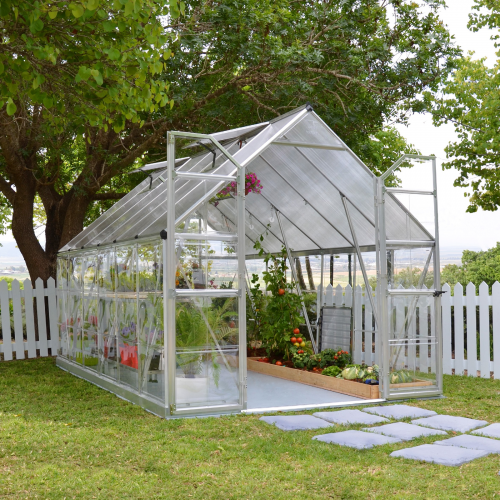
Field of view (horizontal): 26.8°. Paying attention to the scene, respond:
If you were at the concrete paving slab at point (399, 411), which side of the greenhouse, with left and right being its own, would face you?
front

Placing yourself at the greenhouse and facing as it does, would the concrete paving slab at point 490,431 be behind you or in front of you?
in front

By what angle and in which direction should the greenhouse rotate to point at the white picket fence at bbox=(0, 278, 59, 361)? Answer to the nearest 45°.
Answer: approximately 180°

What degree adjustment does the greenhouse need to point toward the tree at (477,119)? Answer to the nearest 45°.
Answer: approximately 90° to its left

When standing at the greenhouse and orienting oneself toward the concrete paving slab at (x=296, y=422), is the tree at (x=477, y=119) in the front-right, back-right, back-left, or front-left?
back-left

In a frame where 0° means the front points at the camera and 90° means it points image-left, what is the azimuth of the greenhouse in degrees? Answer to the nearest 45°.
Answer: approximately 315°

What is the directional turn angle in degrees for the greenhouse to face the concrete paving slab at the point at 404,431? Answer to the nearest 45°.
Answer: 0° — it already faces it

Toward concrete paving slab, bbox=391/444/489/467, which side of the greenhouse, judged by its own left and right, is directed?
front

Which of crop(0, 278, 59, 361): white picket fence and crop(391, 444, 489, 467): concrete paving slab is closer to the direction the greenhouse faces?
the concrete paving slab

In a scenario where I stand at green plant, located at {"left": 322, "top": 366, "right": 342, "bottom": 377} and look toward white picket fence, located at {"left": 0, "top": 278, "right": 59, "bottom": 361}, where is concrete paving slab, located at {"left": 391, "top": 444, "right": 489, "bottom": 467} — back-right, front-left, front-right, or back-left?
back-left
